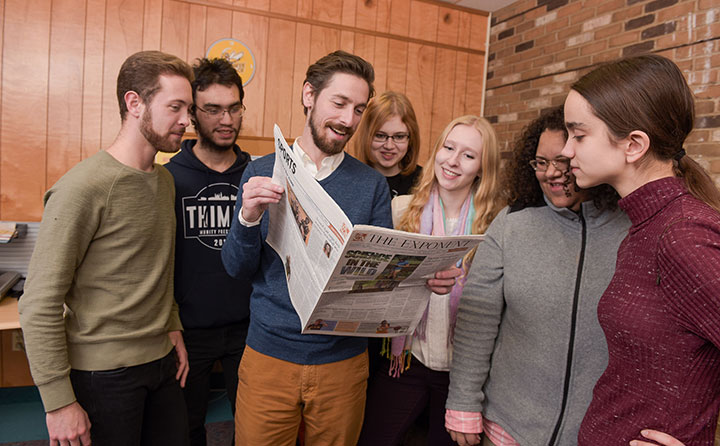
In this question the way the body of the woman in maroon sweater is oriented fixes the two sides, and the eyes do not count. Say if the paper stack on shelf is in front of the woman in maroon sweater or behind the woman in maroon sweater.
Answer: in front

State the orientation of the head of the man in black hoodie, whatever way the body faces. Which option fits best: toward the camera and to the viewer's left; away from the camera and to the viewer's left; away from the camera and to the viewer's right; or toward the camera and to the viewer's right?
toward the camera and to the viewer's right

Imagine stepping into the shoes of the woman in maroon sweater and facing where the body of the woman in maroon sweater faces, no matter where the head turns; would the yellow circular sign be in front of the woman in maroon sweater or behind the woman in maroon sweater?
in front

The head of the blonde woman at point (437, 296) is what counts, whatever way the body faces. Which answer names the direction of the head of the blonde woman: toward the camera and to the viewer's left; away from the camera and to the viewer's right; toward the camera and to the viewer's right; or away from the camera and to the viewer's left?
toward the camera and to the viewer's left

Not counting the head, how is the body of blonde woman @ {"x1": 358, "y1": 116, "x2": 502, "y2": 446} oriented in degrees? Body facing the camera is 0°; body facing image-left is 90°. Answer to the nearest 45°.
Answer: approximately 45°

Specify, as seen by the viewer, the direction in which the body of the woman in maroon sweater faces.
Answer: to the viewer's left

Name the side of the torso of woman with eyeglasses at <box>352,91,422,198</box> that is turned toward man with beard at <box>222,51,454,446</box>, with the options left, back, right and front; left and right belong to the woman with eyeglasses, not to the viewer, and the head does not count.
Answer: front

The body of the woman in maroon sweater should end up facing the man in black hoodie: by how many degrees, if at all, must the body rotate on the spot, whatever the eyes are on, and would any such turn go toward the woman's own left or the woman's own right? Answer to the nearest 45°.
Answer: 0° — they already face them

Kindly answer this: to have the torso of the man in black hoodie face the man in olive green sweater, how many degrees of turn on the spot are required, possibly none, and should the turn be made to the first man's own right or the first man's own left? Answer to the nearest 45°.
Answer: approximately 45° to the first man's own right

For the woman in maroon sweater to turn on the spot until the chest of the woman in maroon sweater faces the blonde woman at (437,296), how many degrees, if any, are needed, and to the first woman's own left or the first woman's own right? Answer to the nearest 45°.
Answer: approximately 45° to the first woman's own right

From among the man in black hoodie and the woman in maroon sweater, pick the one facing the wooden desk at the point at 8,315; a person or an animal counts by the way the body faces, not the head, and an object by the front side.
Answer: the woman in maroon sweater

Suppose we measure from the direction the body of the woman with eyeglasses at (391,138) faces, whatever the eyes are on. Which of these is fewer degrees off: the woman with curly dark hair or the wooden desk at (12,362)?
the woman with curly dark hair
